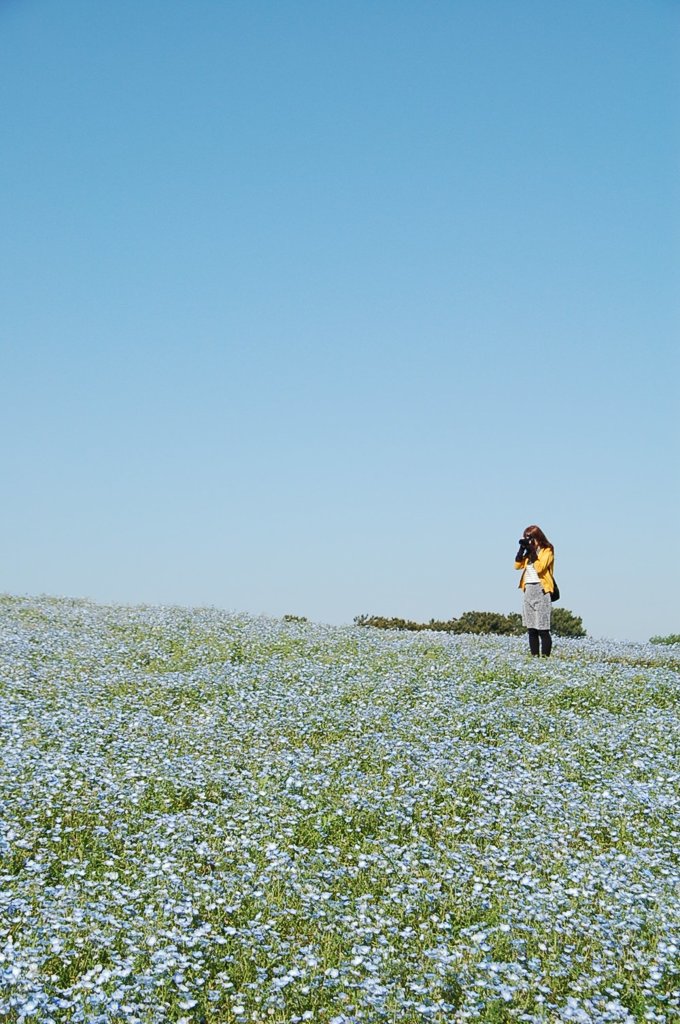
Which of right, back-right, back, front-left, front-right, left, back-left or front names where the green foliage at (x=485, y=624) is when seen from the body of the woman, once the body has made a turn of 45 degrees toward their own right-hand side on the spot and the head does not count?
right

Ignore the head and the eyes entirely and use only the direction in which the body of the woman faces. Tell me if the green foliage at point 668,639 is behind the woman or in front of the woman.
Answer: behind

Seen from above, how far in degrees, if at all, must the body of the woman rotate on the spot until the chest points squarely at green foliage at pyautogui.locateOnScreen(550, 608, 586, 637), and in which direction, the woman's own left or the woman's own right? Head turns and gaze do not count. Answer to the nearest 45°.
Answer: approximately 135° to the woman's own right

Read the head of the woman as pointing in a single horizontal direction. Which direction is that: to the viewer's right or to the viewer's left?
to the viewer's left

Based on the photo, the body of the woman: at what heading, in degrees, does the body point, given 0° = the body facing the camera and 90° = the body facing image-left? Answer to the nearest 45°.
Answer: approximately 45°

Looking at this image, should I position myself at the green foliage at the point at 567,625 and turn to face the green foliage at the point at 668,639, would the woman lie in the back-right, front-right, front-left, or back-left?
back-right
